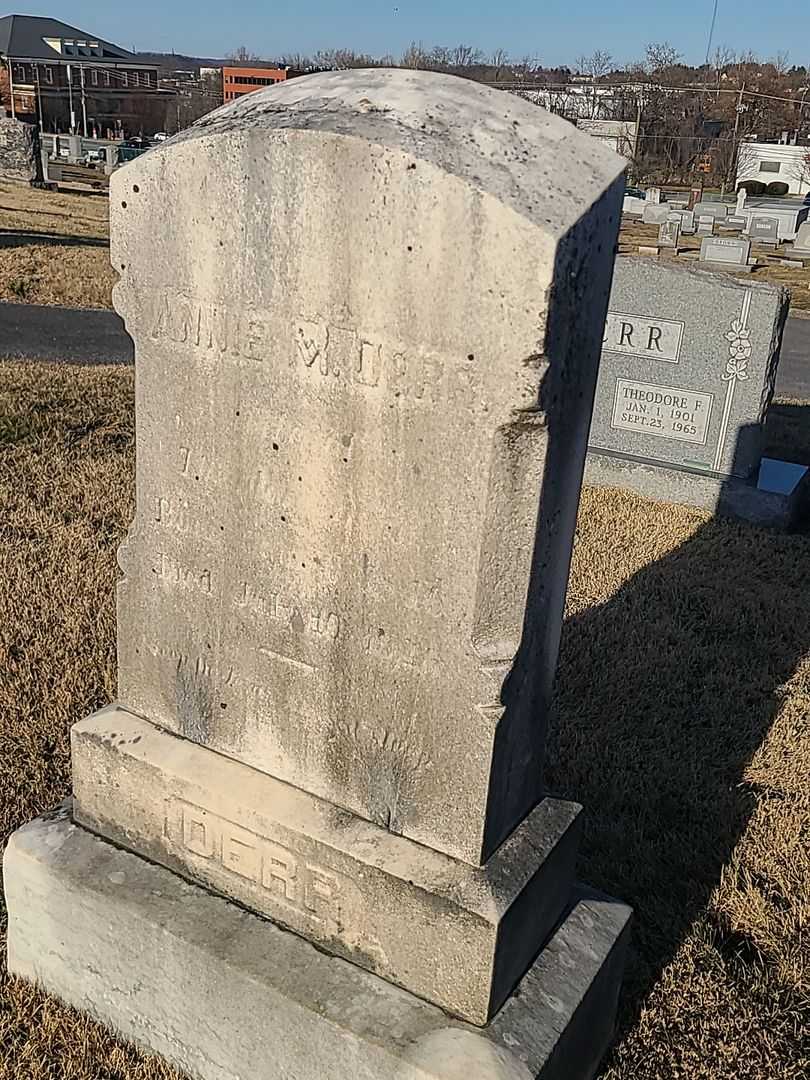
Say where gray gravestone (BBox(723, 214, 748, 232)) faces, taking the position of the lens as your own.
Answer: facing the viewer

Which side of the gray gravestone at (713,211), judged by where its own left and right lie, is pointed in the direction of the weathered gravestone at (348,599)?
front

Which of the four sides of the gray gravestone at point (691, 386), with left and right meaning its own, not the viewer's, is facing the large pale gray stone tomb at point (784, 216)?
back

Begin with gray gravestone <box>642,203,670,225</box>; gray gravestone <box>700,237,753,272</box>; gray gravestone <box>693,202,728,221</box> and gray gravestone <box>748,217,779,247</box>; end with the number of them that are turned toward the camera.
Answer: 4

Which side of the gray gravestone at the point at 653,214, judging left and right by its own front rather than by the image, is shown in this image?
front

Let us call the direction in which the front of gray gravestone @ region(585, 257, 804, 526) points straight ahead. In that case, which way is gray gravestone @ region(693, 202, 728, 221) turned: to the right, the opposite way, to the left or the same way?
the same way

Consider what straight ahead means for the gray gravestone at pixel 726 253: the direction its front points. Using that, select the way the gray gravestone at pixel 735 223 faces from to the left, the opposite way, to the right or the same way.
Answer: the same way

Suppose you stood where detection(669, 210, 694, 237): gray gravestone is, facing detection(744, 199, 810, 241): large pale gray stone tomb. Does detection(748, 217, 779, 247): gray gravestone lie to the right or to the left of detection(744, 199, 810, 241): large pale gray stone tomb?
right

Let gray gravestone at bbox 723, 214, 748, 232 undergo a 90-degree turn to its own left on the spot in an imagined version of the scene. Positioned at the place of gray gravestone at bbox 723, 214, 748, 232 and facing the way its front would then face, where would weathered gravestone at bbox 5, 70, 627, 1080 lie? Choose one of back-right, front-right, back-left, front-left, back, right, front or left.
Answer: right

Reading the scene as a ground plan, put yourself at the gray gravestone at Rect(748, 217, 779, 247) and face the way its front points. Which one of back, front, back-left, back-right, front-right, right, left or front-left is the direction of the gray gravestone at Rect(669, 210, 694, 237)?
right

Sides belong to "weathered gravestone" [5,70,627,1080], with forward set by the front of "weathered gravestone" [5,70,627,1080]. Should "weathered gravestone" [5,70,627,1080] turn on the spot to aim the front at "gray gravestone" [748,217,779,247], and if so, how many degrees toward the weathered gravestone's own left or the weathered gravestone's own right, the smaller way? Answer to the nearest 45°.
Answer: approximately 180°

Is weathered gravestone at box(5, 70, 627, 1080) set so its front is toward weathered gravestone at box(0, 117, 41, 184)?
no

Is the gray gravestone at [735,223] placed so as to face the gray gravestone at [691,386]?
yes

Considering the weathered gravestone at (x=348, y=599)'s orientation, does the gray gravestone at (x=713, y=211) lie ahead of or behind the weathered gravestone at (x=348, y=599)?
behind

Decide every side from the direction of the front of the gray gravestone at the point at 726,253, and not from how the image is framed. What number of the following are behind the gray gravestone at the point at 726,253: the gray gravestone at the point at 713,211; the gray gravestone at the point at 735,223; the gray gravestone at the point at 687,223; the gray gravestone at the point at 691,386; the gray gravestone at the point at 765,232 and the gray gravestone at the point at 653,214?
5

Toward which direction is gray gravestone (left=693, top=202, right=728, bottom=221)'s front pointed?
toward the camera

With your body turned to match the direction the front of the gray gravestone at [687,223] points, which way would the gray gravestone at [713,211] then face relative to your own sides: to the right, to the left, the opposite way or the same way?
the same way

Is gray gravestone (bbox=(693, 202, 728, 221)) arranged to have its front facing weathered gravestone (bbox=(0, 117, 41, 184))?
no

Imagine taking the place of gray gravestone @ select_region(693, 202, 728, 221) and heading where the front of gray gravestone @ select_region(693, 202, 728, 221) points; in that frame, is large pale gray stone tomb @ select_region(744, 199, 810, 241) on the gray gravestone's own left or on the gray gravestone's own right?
on the gray gravestone's own left
